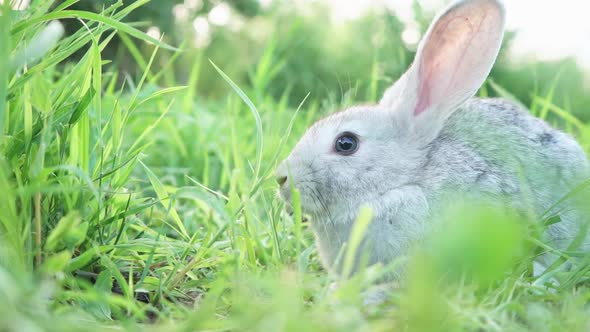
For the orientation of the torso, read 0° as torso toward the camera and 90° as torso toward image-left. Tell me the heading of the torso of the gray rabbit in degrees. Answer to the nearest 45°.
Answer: approximately 90°
